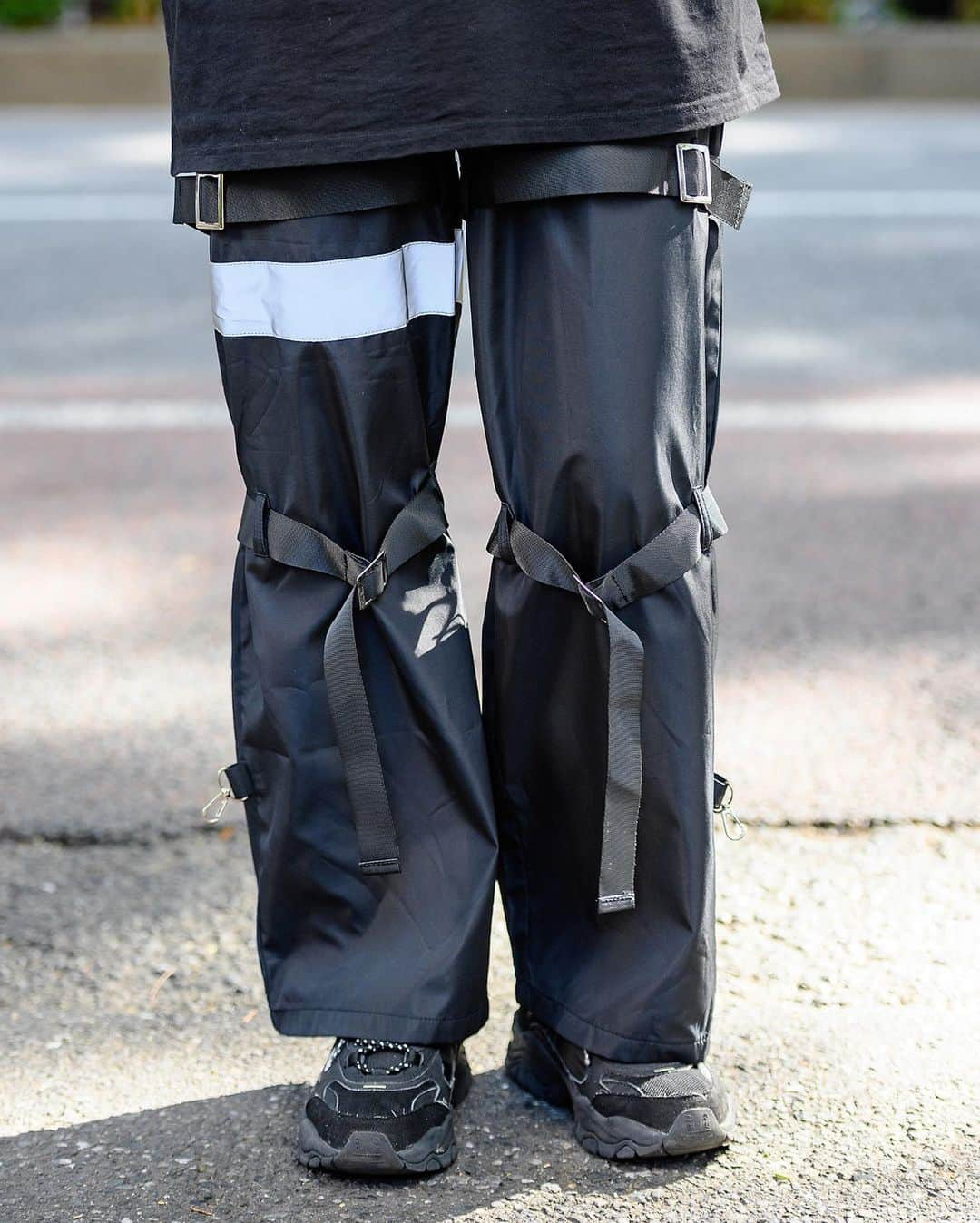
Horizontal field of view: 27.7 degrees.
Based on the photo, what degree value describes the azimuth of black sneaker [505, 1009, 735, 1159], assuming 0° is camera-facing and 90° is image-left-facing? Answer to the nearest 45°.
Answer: approximately 315°
